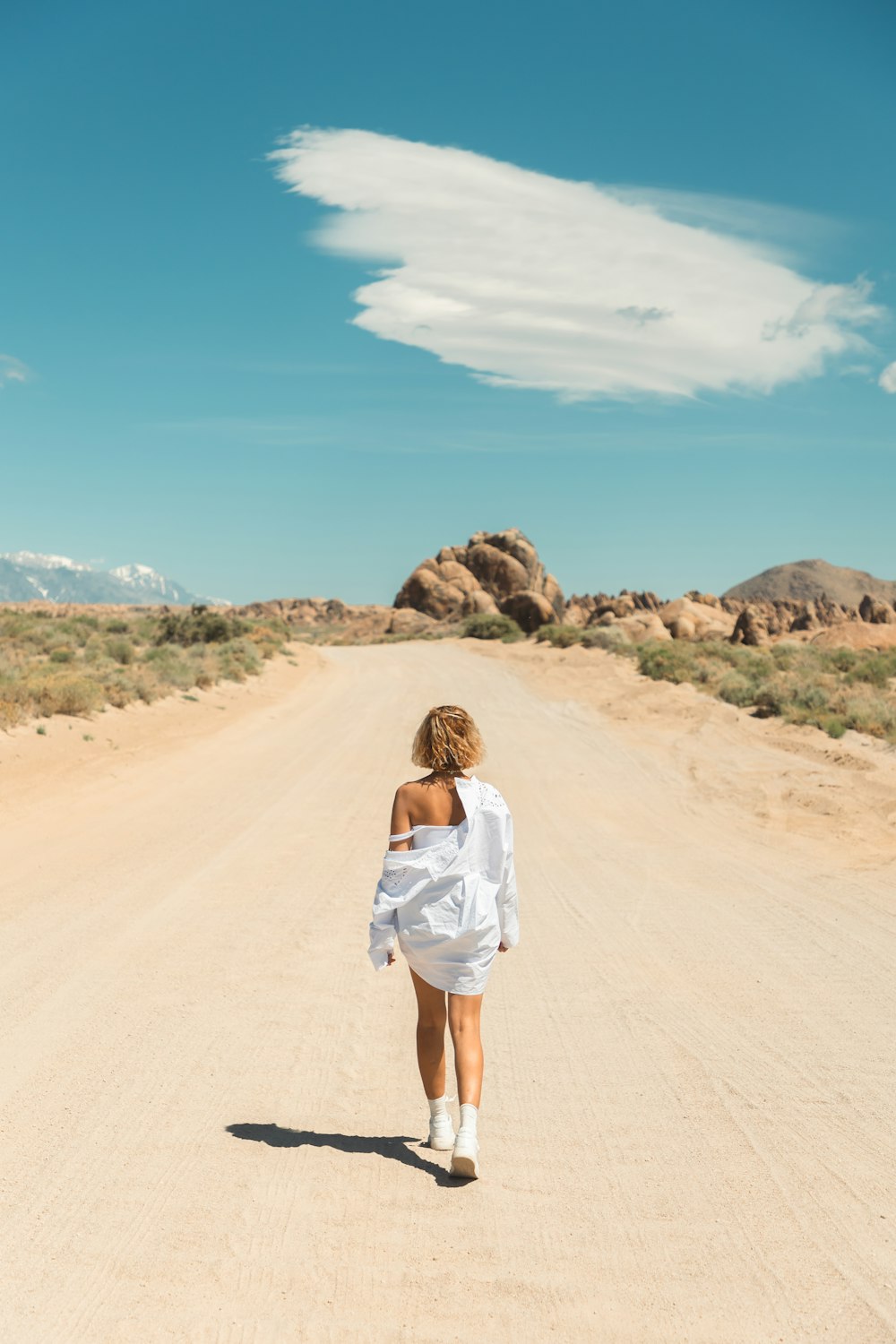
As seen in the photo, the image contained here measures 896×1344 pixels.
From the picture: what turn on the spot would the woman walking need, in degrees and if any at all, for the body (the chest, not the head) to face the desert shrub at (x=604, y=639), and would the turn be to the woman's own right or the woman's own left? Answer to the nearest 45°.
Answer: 0° — they already face it

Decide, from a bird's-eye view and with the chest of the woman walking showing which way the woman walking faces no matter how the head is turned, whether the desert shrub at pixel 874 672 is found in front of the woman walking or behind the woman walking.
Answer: in front

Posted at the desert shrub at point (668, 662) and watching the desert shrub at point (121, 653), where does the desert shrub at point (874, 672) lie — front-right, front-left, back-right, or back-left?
back-left

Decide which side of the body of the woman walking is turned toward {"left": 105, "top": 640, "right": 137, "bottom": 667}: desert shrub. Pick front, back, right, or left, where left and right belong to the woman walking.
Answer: front

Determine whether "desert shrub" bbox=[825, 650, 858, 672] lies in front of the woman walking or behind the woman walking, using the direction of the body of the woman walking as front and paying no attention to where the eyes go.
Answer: in front

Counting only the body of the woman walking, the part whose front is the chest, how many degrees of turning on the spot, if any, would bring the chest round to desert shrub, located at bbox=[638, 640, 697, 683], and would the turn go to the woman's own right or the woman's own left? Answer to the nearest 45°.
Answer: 0° — they already face it

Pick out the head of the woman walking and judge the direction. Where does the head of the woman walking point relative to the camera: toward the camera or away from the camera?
away from the camera

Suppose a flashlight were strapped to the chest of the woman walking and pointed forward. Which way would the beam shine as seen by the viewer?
away from the camera

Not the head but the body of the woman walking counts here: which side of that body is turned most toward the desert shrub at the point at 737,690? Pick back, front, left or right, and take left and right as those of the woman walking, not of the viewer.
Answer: front

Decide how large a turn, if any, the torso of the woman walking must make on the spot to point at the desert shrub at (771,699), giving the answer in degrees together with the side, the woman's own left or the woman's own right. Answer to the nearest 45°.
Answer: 0° — they already face it

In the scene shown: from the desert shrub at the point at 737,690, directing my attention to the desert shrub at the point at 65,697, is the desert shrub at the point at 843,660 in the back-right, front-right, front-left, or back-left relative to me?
back-right

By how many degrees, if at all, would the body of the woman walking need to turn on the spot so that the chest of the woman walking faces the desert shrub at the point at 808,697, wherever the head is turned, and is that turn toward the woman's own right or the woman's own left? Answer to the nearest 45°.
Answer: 0° — they already face it
